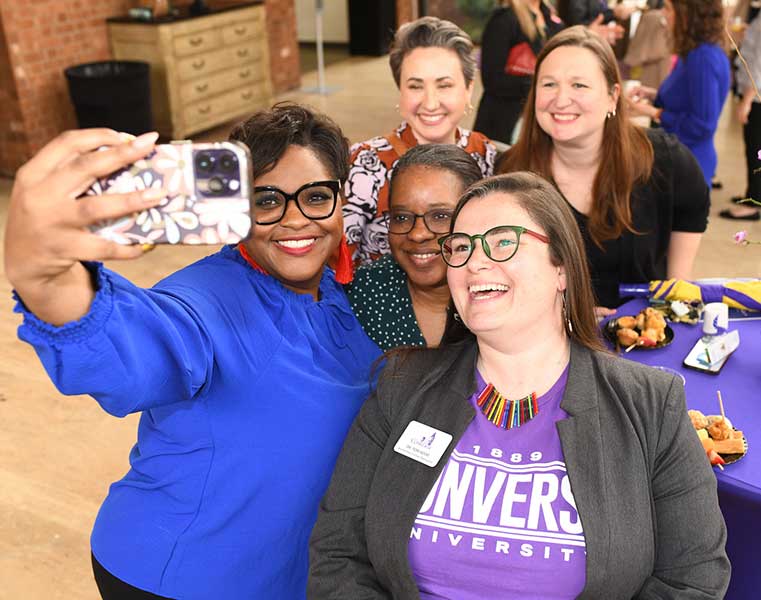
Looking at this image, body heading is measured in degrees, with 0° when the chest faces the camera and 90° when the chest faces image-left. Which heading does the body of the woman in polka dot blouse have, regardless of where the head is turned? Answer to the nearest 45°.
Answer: approximately 0°

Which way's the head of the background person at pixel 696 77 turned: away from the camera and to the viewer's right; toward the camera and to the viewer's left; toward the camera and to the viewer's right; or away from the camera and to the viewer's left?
away from the camera and to the viewer's left

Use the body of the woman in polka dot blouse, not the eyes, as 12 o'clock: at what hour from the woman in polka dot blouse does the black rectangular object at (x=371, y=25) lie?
The black rectangular object is roughly at 6 o'clock from the woman in polka dot blouse.

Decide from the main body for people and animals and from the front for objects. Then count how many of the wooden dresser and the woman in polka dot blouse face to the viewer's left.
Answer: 0

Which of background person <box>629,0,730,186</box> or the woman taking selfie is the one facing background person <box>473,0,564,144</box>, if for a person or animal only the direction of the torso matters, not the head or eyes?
background person <box>629,0,730,186</box>

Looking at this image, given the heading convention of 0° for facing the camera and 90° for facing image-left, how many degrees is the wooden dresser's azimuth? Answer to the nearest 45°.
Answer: approximately 315°

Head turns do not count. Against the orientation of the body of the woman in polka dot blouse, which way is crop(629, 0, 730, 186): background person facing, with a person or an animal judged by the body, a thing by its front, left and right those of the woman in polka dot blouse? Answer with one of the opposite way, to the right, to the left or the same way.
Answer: to the right

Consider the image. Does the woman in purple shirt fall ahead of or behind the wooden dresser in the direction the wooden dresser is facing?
ahead

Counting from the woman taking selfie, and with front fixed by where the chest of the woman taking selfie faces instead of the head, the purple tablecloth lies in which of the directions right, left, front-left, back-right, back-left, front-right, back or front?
front-left

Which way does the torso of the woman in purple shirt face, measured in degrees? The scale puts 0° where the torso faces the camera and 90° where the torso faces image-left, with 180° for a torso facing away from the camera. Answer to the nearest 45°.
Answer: approximately 0°
